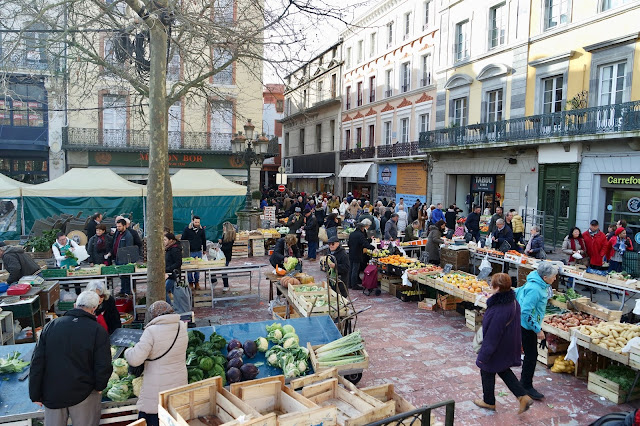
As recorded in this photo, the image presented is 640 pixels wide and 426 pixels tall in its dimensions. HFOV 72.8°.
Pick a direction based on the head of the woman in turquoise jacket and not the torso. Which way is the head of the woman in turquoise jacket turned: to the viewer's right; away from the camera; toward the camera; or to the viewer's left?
to the viewer's right

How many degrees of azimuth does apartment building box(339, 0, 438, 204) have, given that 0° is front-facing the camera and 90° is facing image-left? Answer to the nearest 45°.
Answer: approximately 45°

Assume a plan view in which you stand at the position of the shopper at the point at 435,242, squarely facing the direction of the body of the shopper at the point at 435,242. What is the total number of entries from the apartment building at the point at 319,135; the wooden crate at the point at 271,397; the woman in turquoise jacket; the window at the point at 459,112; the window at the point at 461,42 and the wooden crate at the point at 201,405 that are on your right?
3

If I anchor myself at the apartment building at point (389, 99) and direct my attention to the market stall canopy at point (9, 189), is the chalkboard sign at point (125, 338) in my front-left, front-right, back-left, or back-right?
front-left

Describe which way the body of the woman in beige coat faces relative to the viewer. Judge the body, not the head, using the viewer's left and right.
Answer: facing away from the viewer and to the left of the viewer

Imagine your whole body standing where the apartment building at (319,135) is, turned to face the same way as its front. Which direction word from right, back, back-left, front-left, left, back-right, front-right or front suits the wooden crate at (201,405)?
front-left

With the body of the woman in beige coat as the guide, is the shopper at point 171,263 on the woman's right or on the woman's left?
on the woman's right

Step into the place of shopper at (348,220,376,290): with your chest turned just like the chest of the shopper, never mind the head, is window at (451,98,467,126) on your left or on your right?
on your left

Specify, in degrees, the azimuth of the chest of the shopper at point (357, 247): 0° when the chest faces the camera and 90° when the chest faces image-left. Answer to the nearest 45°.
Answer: approximately 270°

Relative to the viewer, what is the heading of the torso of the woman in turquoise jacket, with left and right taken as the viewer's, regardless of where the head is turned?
facing to the right of the viewer
